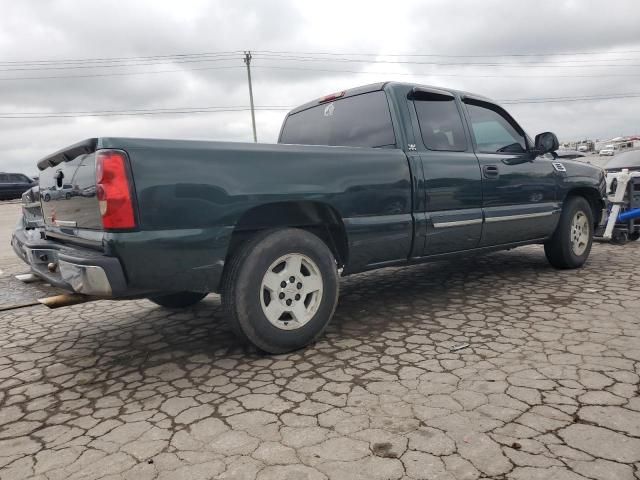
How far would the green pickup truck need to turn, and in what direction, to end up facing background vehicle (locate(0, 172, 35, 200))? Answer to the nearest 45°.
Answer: approximately 90° to its left

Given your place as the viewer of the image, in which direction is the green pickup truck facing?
facing away from the viewer and to the right of the viewer

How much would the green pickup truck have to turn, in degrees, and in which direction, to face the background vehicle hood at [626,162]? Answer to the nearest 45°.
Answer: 0° — it already faces it
